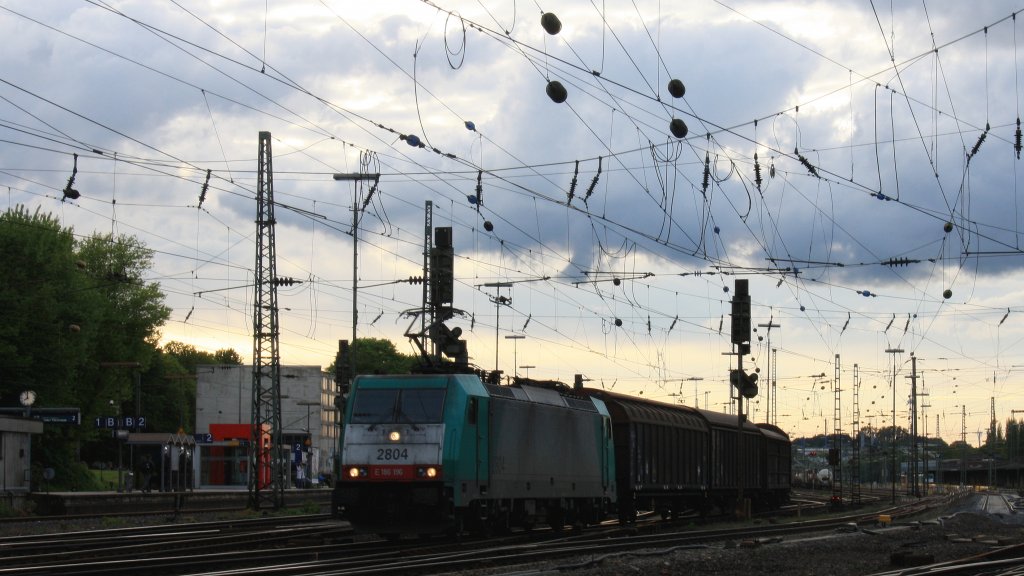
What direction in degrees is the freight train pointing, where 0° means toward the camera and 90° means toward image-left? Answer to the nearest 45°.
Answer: approximately 45°

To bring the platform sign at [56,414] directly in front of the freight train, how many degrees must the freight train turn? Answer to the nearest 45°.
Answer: approximately 90° to its right

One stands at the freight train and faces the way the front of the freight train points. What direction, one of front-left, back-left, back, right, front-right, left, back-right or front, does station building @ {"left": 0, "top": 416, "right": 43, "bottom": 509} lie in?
right
